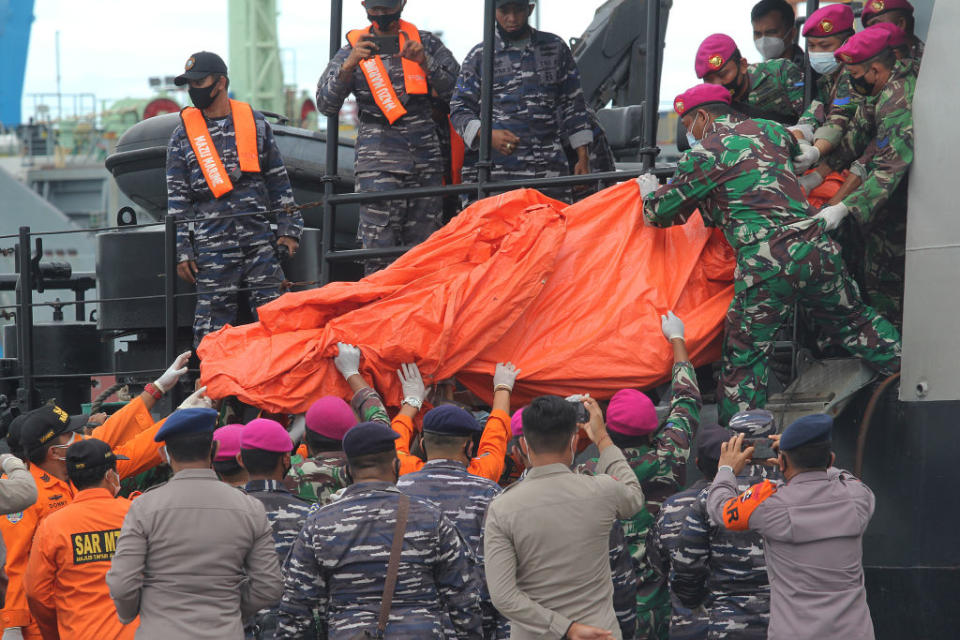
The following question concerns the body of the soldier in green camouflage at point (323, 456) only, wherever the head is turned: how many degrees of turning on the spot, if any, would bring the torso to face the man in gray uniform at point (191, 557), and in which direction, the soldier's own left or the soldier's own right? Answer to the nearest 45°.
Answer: approximately 135° to the soldier's own left

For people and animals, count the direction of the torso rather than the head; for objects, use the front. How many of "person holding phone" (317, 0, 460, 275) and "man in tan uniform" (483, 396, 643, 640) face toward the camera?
1

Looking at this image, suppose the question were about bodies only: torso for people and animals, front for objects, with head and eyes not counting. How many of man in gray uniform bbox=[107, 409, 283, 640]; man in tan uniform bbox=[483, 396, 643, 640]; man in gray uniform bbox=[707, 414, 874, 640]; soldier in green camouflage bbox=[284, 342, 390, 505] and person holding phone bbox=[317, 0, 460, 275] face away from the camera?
4

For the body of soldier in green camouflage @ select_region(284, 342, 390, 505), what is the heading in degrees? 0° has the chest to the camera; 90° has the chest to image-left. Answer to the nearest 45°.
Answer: approximately 180°

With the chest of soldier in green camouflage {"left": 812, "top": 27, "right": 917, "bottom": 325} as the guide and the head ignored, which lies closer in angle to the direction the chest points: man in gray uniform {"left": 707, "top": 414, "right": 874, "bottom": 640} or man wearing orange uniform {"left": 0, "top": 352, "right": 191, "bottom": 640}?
the man wearing orange uniform

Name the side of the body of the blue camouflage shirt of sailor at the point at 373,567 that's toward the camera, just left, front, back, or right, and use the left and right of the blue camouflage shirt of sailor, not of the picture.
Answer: back

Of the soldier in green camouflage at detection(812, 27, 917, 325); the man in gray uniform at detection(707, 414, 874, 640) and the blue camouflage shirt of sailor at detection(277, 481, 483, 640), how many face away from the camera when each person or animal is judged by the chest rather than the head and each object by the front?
2

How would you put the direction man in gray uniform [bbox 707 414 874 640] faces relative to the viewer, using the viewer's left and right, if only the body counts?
facing away from the viewer

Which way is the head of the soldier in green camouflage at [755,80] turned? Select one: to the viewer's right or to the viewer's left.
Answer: to the viewer's left

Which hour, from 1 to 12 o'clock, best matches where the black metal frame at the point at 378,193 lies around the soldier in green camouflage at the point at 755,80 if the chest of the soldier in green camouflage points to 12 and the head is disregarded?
The black metal frame is roughly at 1 o'clock from the soldier in green camouflage.

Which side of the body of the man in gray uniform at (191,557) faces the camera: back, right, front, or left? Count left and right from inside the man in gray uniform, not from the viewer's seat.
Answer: back

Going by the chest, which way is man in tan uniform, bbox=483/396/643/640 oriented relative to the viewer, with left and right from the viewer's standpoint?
facing away from the viewer

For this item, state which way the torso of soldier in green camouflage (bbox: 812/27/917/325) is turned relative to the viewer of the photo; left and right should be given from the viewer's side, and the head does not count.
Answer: facing to the left of the viewer

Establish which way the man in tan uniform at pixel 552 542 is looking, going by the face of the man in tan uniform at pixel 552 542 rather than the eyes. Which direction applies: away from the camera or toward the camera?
away from the camera

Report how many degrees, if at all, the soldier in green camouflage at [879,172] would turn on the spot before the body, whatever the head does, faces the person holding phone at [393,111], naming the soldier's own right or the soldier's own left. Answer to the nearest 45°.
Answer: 0° — they already face them

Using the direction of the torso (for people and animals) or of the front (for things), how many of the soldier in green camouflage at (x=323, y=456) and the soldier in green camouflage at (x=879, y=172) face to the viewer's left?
1

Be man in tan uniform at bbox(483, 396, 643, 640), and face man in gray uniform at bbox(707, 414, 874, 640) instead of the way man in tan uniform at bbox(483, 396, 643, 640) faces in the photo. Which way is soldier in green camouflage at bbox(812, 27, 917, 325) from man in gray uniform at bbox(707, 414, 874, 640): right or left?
left

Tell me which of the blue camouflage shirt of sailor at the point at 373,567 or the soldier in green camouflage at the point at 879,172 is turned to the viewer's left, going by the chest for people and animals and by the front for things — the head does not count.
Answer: the soldier in green camouflage
